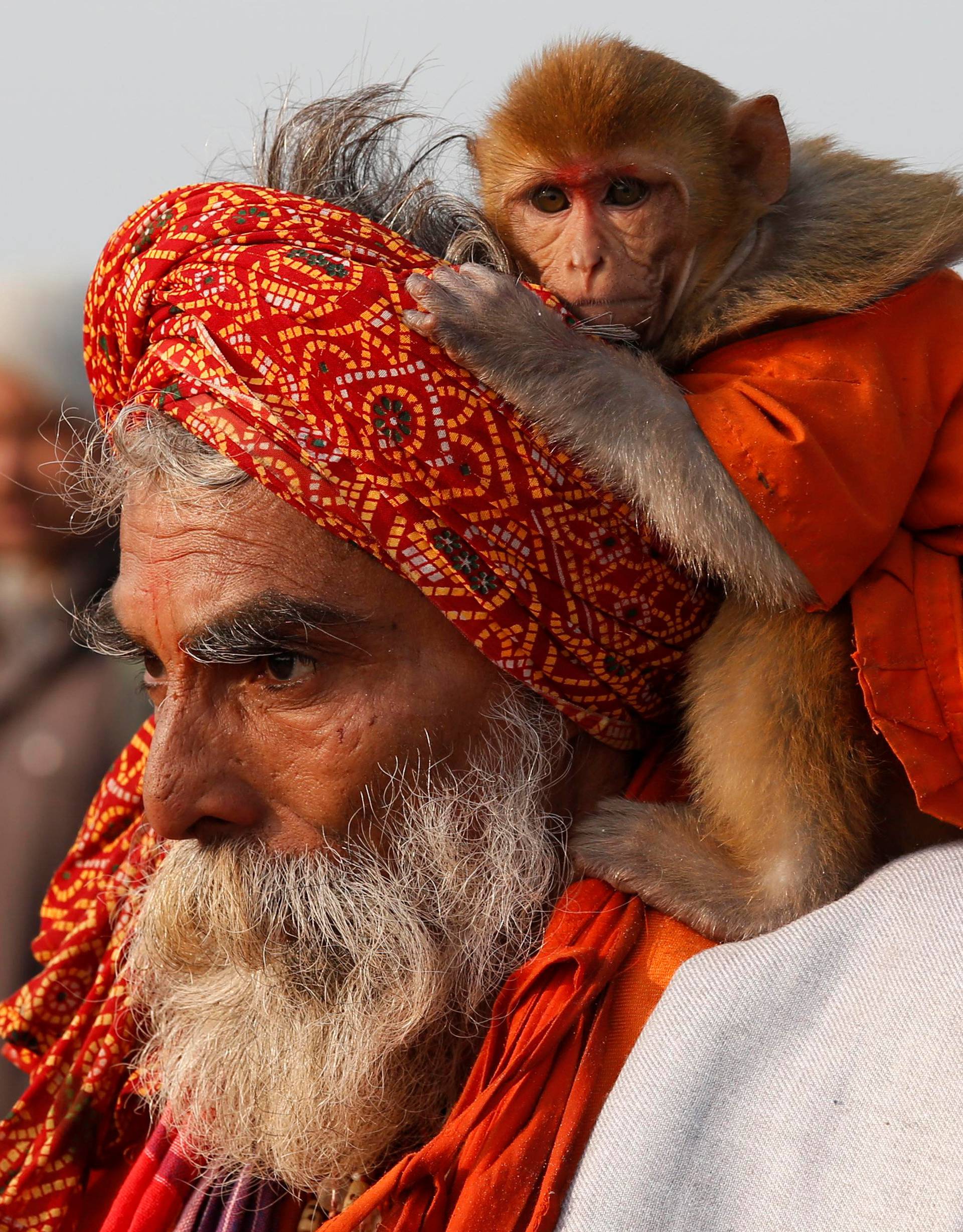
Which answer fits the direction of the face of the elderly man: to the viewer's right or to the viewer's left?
to the viewer's left
